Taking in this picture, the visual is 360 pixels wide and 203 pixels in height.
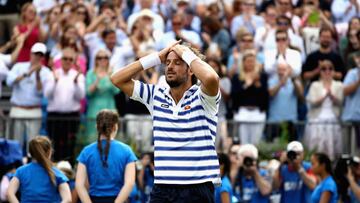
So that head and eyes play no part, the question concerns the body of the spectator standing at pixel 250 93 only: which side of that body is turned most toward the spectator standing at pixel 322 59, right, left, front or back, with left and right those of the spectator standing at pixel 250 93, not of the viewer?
left

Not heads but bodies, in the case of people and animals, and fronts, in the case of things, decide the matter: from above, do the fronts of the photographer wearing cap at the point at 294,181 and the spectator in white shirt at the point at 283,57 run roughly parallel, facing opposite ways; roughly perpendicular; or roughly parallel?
roughly parallel

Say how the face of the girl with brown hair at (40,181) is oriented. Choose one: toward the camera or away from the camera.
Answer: away from the camera

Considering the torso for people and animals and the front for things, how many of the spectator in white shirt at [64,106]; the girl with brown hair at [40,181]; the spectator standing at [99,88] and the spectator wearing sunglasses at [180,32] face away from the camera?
1

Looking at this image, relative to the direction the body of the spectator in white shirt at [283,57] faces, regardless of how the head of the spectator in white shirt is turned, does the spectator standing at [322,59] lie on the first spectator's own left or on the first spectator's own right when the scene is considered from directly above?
on the first spectator's own left

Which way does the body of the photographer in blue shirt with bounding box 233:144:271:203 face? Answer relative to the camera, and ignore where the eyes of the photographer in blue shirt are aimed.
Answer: toward the camera

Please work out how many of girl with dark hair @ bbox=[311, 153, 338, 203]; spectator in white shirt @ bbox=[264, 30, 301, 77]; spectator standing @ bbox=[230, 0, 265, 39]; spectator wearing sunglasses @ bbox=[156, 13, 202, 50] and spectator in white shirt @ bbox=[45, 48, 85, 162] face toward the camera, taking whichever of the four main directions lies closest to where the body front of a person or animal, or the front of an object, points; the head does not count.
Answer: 4

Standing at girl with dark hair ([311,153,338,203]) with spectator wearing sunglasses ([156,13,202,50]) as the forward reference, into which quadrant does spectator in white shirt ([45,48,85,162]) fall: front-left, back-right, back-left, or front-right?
front-left

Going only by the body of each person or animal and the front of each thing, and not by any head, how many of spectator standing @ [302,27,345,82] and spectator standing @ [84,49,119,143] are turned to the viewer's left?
0

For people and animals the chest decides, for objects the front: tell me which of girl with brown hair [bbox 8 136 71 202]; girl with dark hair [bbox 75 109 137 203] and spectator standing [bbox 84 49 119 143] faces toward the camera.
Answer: the spectator standing

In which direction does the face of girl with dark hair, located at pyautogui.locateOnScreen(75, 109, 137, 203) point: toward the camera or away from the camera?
away from the camera

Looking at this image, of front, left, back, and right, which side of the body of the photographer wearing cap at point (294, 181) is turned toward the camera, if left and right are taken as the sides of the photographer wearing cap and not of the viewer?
front
